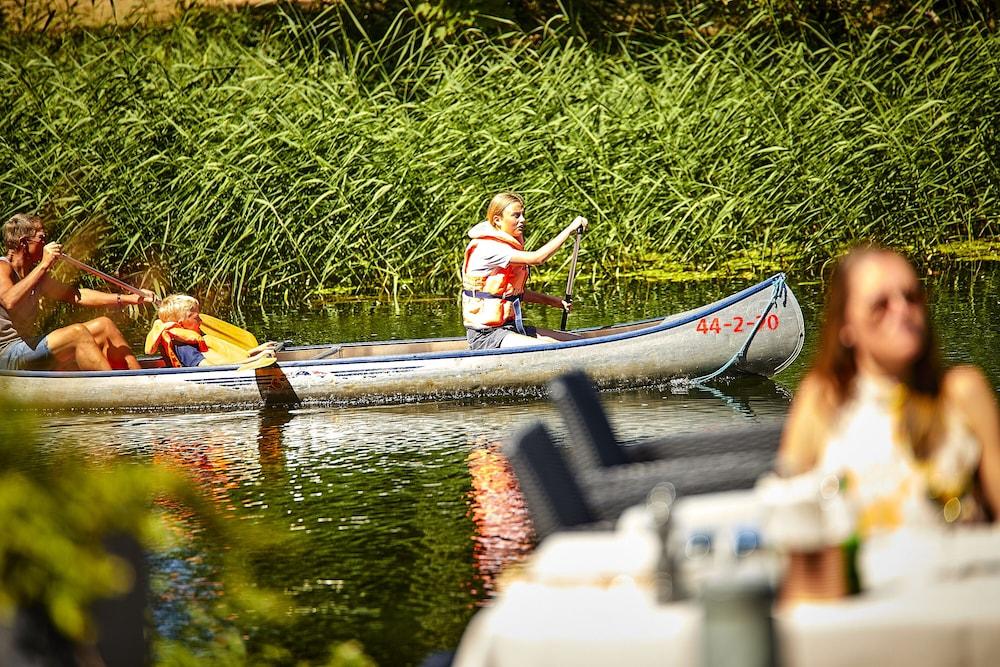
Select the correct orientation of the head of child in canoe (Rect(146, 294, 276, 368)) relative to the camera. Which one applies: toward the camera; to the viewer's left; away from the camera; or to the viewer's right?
to the viewer's right

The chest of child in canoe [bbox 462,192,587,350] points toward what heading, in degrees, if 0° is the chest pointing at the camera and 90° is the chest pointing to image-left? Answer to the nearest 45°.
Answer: approximately 270°

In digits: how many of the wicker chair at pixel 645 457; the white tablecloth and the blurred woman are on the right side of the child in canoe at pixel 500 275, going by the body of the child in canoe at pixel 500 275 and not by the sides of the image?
3

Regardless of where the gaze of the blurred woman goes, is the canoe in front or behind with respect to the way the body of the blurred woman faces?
behind

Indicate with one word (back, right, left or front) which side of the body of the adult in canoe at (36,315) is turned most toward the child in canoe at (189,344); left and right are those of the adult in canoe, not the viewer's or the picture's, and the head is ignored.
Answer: front

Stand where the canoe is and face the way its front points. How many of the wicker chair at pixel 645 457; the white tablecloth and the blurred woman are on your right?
3

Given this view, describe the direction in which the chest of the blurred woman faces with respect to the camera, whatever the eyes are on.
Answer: toward the camera

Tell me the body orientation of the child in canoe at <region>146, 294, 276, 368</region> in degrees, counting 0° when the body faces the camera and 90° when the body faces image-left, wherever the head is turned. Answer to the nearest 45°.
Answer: approximately 270°

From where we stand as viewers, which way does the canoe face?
facing to the right of the viewer

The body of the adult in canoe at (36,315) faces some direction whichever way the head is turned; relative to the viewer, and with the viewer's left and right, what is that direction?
facing to the right of the viewer

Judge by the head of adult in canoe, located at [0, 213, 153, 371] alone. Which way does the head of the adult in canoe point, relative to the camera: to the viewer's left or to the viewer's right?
to the viewer's right

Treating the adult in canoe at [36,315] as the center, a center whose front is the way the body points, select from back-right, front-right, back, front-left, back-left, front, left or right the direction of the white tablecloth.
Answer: right

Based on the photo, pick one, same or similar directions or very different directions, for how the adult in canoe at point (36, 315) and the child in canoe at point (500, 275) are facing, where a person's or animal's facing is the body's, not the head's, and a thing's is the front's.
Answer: same or similar directions

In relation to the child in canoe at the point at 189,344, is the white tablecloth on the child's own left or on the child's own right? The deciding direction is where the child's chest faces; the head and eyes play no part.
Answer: on the child's own right

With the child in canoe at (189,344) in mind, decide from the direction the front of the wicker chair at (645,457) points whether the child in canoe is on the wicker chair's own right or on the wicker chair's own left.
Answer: on the wicker chair's own left

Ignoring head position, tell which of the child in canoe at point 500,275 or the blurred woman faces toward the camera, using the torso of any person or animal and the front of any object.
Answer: the blurred woman

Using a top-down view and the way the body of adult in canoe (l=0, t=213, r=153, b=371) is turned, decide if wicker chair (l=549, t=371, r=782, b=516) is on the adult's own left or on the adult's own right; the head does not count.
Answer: on the adult's own right
